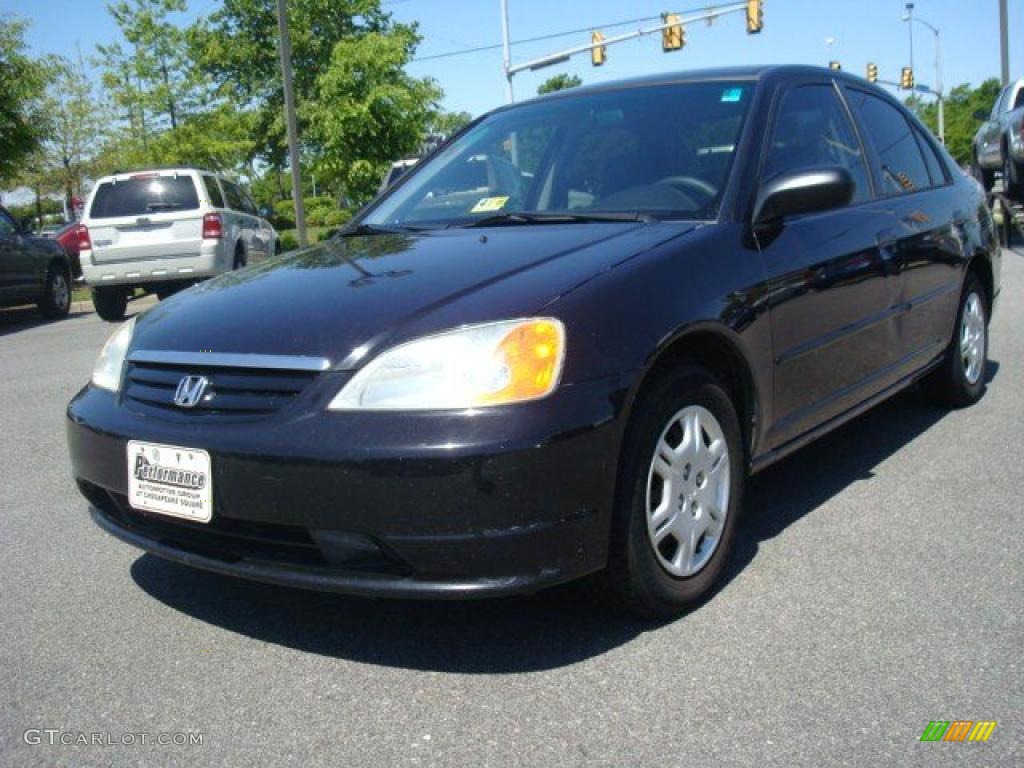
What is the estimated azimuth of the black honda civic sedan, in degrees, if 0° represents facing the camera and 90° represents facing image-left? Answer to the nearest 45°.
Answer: approximately 45°

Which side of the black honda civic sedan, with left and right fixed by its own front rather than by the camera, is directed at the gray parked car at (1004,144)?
back

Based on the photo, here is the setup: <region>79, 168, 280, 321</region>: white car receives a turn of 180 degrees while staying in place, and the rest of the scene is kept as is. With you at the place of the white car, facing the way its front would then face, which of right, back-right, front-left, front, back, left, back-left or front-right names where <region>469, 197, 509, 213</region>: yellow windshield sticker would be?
front-left

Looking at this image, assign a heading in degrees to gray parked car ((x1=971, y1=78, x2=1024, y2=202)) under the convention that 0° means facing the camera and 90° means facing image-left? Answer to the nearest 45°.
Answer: approximately 45°

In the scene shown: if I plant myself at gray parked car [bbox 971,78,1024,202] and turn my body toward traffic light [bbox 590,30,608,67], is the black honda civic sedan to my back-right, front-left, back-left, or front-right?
back-left
